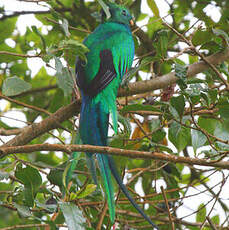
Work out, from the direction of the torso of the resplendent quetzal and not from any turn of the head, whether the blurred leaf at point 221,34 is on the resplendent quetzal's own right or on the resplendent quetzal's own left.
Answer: on the resplendent quetzal's own right

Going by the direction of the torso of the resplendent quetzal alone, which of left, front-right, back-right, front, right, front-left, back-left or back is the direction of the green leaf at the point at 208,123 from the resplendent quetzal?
front-right

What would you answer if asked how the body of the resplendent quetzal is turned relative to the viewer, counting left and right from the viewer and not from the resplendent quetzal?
facing away from the viewer and to the right of the viewer
